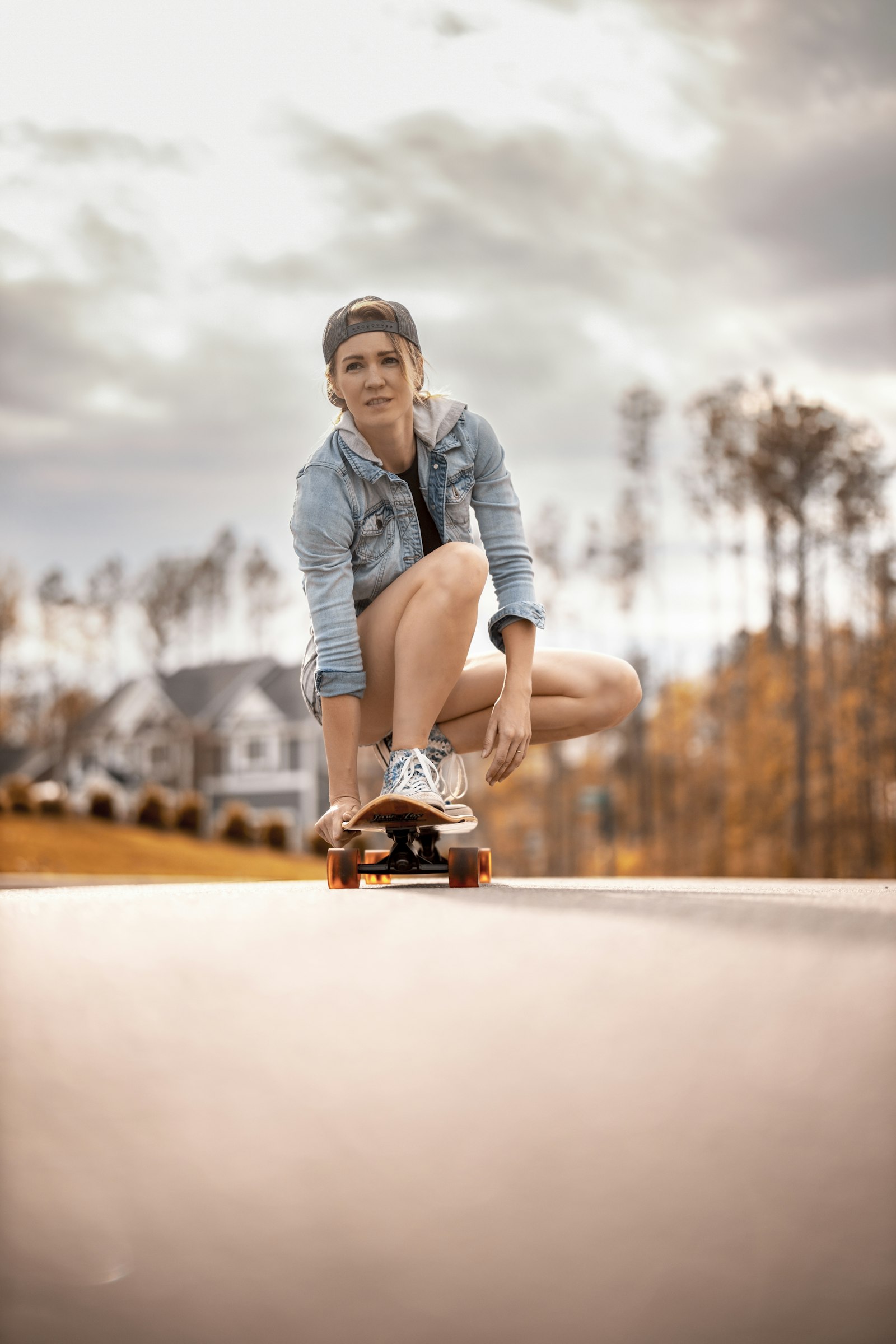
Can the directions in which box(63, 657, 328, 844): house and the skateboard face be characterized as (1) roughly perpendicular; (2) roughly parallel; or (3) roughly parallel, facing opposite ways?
roughly parallel

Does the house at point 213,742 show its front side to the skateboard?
yes

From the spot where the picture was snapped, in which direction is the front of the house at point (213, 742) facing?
facing the viewer

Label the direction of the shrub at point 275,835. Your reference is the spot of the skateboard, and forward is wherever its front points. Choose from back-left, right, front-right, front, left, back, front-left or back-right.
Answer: back

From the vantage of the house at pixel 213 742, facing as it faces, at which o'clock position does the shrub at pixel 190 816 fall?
The shrub is roughly at 12 o'clock from the house.

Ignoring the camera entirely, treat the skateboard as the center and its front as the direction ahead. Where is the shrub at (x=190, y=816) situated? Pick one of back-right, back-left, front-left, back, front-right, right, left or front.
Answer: back

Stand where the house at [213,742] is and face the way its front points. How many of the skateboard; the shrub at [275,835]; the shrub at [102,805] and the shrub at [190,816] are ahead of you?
4

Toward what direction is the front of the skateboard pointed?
toward the camera

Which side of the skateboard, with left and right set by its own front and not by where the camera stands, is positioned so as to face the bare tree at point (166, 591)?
back

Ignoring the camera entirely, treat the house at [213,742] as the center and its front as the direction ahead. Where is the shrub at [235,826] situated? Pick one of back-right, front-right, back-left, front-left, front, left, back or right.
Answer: front

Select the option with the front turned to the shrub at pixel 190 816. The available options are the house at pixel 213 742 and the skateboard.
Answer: the house

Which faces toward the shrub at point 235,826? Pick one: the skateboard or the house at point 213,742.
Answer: the house

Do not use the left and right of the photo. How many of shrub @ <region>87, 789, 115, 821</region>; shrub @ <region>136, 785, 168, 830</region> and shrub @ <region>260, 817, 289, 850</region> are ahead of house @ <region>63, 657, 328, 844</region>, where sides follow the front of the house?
3

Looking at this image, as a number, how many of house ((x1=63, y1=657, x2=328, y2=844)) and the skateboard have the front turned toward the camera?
2
